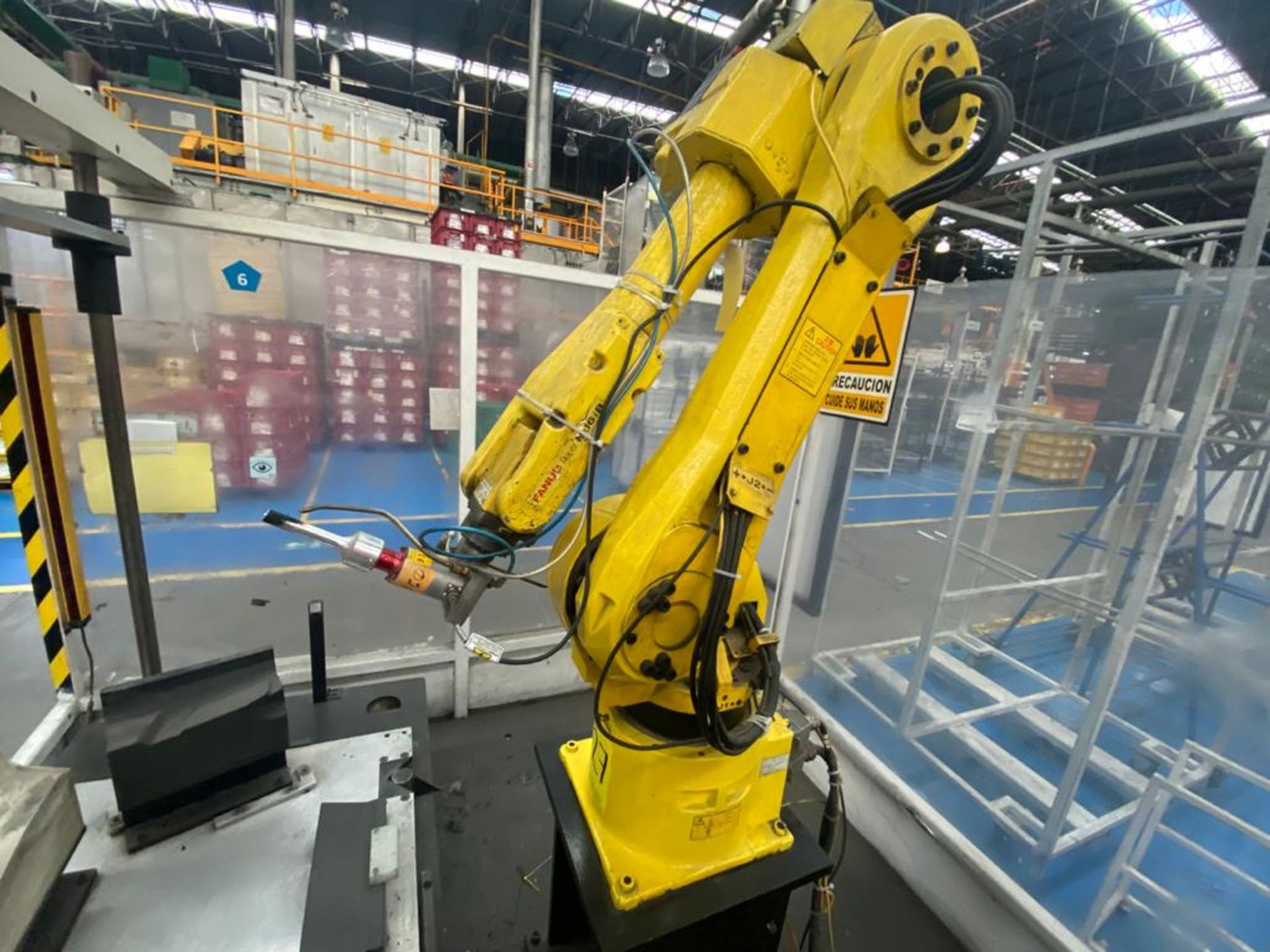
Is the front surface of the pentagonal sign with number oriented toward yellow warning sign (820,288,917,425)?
no

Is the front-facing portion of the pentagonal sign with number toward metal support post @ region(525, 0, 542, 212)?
no

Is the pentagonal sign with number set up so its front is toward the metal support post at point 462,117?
no

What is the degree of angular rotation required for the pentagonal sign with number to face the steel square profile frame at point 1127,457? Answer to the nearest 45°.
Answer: approximately 45° to its left

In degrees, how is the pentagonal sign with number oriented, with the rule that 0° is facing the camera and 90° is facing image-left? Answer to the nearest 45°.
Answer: approximately 0°

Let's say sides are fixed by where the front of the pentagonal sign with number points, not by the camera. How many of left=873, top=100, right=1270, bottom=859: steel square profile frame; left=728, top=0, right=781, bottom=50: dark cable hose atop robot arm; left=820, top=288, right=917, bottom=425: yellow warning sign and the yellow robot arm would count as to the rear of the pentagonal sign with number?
0

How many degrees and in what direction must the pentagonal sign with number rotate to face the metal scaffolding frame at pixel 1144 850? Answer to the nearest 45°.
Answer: approximately 45° to its left

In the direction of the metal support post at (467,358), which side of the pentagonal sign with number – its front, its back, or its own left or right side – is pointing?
left

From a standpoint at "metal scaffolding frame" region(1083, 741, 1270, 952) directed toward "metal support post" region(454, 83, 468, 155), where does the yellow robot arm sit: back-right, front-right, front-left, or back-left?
front-left

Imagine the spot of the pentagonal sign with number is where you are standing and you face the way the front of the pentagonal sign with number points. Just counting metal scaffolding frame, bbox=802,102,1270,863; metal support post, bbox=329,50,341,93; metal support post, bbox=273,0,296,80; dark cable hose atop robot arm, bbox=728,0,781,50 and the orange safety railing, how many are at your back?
3

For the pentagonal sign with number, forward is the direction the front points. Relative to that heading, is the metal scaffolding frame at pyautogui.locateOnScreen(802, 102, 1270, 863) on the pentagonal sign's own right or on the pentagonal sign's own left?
on the pentagonal sign's own left

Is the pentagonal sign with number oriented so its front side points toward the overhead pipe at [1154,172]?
no

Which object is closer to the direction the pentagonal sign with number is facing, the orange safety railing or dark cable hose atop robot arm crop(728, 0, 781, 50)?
the dark cable hose atop robot arm

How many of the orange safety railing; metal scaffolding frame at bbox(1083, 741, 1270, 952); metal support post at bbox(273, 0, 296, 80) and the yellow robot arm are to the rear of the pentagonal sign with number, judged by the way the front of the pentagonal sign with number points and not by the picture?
2

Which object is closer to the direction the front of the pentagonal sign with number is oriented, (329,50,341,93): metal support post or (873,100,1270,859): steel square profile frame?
the steel square profile frame

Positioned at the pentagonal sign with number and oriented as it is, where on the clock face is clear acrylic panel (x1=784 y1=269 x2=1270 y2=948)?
The clear acrylic panel is roughly at 10 o'clock from the pentagonal sign with number.

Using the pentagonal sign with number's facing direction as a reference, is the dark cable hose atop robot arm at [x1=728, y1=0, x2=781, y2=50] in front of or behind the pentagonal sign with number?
in front

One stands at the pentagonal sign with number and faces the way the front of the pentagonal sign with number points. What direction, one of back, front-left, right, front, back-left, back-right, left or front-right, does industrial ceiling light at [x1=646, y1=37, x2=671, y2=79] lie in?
back-left

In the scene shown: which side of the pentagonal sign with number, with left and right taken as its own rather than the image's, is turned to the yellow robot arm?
front
